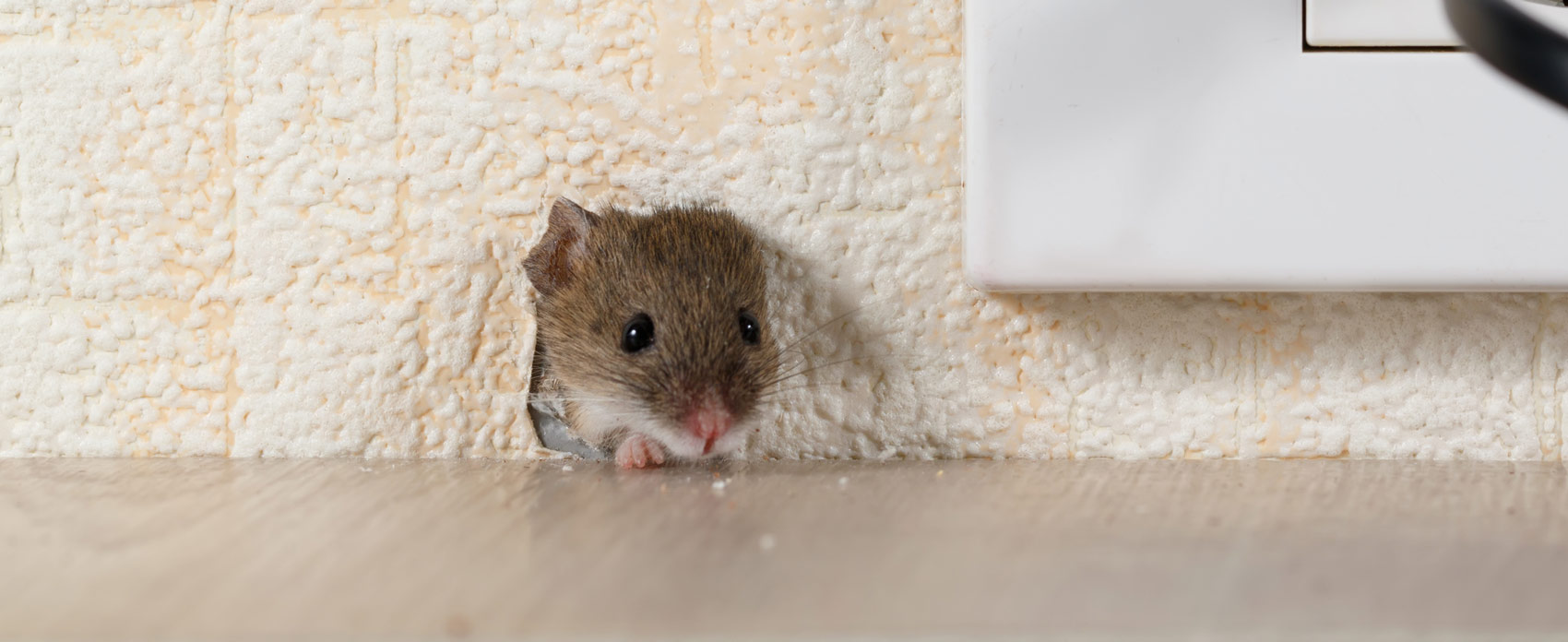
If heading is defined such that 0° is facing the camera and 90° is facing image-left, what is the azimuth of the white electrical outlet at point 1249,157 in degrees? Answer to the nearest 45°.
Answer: approximately 0°
